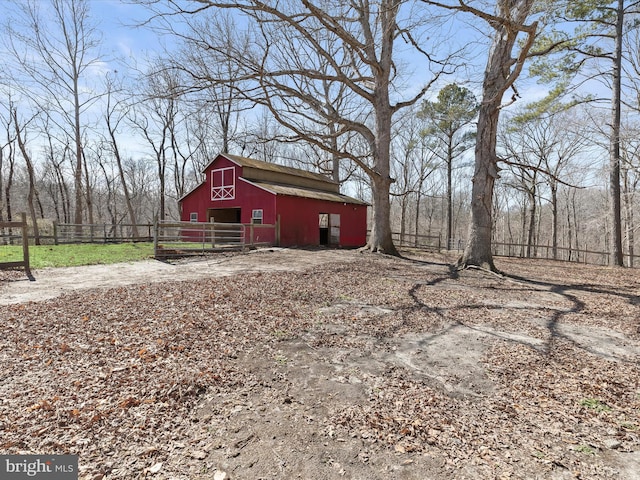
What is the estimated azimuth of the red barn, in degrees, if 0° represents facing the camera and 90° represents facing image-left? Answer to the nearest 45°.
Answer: approximately 45°

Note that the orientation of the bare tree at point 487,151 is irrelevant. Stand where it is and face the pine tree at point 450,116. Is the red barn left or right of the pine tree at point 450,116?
left

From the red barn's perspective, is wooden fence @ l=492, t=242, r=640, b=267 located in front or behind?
behind

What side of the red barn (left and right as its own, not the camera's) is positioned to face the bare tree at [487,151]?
left

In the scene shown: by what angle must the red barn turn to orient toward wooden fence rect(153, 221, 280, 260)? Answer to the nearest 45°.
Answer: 0° — it already faces it

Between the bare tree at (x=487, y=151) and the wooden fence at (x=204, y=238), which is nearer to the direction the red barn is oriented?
the wooden fence

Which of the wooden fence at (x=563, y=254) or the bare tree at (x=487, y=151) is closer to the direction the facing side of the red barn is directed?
the bare tree
